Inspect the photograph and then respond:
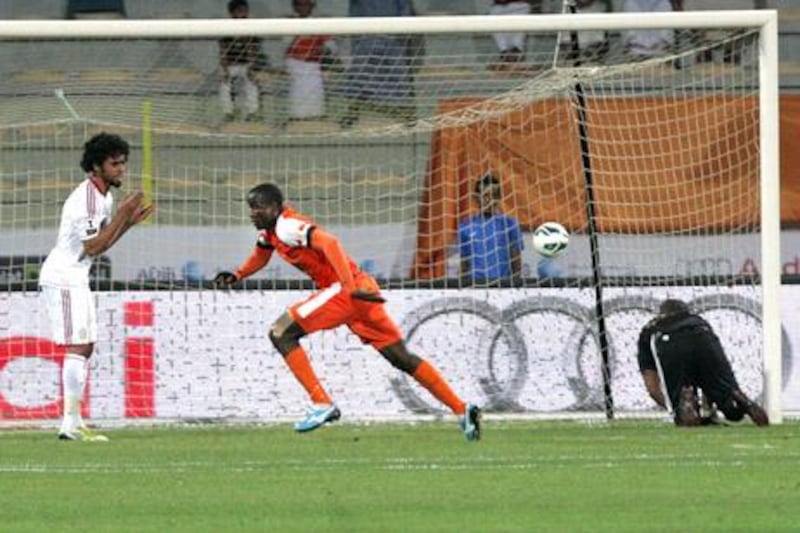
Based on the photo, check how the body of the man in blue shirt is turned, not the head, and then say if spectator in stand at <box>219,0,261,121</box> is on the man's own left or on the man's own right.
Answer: on the man's own right

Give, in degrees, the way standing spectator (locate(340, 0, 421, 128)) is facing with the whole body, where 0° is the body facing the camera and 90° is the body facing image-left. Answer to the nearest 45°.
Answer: approximately 0°

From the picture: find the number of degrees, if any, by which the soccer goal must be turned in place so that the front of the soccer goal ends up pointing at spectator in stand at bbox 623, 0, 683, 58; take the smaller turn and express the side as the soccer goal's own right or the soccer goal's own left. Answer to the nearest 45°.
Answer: approximately 135° to the soccer goal's own left

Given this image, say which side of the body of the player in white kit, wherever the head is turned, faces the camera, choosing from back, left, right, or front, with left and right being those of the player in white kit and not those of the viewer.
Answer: right

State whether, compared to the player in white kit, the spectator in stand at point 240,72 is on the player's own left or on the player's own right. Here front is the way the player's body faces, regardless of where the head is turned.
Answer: on the player's own left

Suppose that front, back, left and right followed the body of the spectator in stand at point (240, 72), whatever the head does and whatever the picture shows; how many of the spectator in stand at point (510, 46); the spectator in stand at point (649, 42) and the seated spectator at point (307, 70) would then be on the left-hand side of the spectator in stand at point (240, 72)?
3

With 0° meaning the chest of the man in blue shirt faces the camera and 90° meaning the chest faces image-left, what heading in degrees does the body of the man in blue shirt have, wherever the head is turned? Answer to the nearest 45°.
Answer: approximately 0°

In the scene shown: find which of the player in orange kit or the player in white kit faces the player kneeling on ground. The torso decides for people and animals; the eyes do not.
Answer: the player in white kit

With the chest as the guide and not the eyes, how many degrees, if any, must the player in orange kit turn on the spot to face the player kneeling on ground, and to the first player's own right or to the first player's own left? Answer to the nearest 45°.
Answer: approximately 180°
